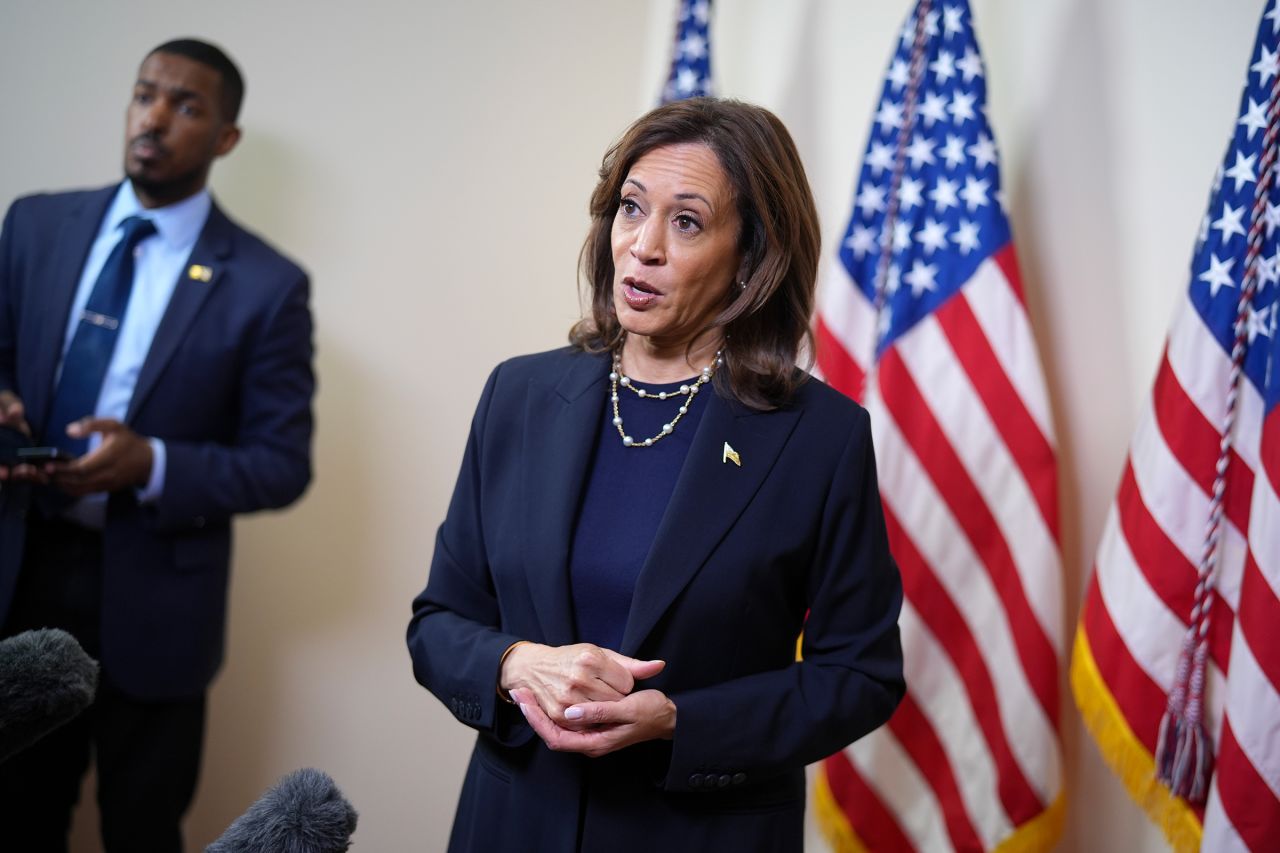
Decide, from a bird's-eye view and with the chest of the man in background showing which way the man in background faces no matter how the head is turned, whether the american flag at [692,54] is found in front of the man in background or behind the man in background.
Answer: behind

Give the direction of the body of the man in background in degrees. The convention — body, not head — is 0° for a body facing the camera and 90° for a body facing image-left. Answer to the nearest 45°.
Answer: approximately 45°

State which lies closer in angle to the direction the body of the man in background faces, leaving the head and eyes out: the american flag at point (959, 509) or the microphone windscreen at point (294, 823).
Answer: the microphone windscreen

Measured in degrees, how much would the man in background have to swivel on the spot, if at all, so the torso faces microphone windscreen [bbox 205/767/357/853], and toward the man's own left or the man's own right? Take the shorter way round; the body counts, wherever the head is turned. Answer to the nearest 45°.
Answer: approximately 45° to the man's own left
